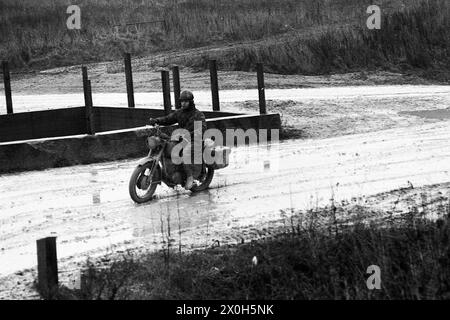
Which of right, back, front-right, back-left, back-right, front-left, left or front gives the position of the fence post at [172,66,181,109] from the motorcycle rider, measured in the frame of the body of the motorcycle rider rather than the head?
back-right

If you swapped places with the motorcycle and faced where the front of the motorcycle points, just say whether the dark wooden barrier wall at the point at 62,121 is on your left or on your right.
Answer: on your right

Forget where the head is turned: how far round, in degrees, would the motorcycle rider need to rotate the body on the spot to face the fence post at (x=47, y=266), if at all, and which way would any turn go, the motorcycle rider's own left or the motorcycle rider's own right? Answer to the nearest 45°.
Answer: approximately 45° to the motorcycle rider's own left

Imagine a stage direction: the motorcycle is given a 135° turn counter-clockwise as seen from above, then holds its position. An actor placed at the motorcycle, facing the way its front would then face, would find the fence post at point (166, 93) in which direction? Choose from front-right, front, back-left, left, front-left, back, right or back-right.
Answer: left

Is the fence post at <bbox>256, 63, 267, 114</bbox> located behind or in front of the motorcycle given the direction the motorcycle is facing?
behind

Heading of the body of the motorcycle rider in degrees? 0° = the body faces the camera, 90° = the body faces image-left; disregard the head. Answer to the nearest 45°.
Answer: approximately 45°

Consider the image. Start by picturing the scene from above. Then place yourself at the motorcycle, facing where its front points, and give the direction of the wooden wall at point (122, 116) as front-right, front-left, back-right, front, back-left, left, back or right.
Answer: back-right

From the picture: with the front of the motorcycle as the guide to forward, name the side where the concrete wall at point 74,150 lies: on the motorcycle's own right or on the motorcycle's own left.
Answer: on the motorcycle's own right

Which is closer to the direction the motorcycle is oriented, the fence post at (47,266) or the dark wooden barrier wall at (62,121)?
the fence post
